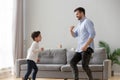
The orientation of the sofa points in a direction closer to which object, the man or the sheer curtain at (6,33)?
the man

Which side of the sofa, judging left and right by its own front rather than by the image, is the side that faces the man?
front

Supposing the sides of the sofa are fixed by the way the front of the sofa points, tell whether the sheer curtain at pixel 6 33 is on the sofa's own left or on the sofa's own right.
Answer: on the sofa's own right

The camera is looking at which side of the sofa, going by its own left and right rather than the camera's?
front

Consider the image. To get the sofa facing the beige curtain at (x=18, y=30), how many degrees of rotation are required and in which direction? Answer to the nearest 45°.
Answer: approximately 135° to its right

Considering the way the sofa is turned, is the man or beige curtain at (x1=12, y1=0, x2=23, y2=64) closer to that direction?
the man
